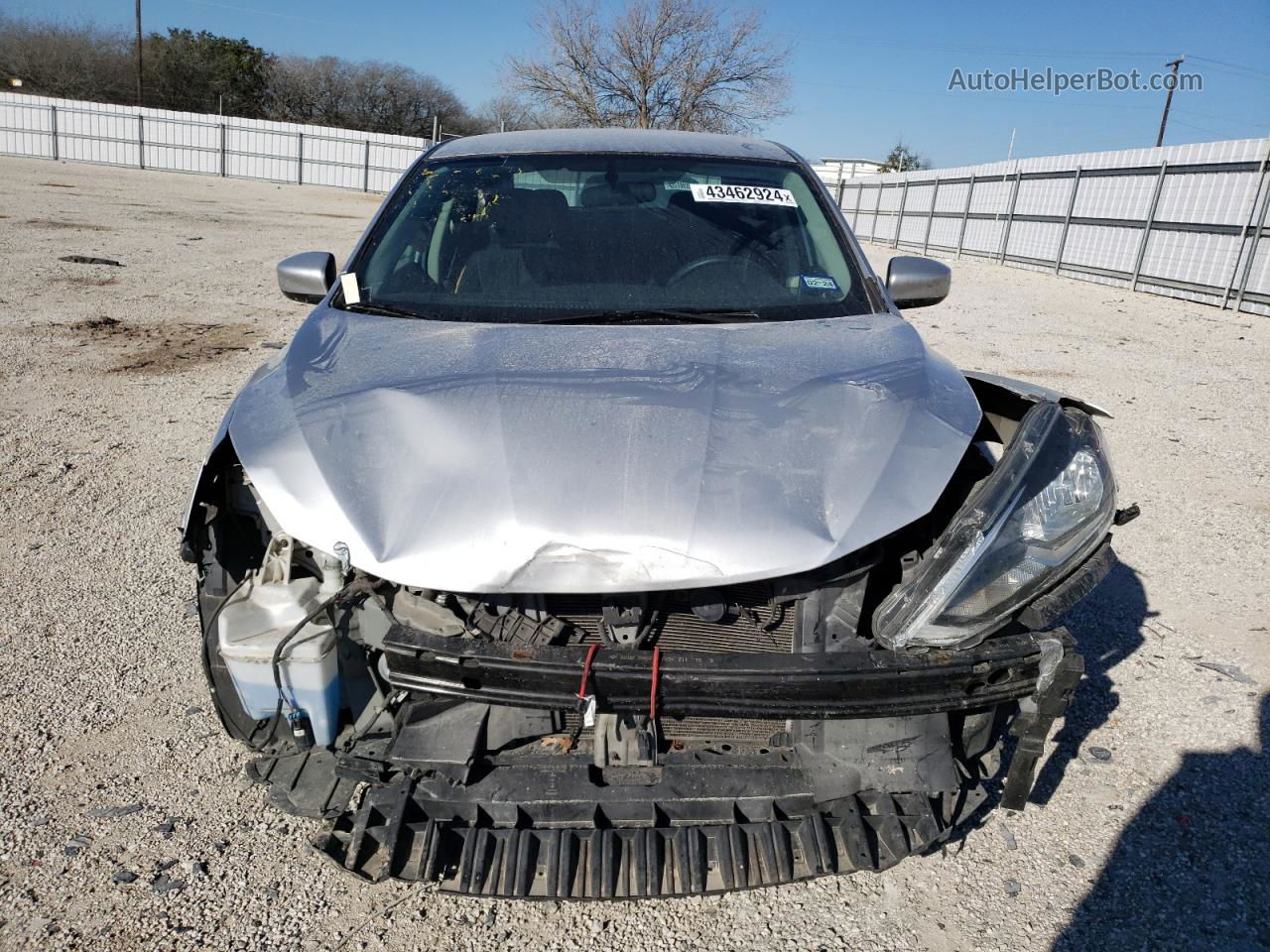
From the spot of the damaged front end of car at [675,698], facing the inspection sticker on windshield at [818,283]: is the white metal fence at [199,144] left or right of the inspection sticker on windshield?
left

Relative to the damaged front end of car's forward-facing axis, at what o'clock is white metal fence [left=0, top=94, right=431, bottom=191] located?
The white metal fence is roughly at 5 o'clock from the damaged front end of car.

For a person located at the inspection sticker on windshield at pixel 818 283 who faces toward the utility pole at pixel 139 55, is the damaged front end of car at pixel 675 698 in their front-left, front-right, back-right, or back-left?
back-left

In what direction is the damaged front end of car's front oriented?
toward the camera

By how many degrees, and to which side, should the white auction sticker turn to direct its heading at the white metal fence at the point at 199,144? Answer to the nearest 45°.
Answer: approximately 135° to its right

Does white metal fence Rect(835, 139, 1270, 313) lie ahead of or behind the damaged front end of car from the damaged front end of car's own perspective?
behind

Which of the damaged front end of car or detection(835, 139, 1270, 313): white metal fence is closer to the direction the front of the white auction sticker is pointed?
the damaged front end of car

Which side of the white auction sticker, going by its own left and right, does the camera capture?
front

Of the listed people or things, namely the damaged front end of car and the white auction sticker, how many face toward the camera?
2

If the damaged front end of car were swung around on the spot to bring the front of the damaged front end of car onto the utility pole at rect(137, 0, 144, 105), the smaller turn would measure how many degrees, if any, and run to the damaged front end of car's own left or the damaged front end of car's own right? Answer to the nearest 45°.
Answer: approximately 135° to the damaged front end of car's own right

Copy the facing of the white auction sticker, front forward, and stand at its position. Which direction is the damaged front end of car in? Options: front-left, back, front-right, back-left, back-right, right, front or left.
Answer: front
